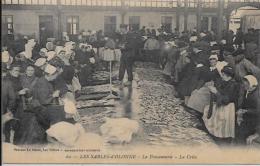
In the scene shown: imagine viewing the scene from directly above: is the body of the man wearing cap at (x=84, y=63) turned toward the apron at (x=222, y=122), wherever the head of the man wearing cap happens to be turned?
no

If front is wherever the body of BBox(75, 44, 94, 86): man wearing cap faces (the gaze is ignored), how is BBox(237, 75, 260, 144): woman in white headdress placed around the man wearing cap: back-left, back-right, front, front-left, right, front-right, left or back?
left

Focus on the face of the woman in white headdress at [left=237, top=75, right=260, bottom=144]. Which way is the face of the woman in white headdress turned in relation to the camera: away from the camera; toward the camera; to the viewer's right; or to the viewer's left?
to the viewer's left

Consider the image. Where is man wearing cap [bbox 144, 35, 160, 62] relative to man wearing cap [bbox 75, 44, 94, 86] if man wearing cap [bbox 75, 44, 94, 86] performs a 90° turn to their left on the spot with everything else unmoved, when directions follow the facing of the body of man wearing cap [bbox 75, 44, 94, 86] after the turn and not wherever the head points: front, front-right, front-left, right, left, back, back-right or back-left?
front

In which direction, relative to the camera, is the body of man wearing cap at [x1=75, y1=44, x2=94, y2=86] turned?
toward the camera
